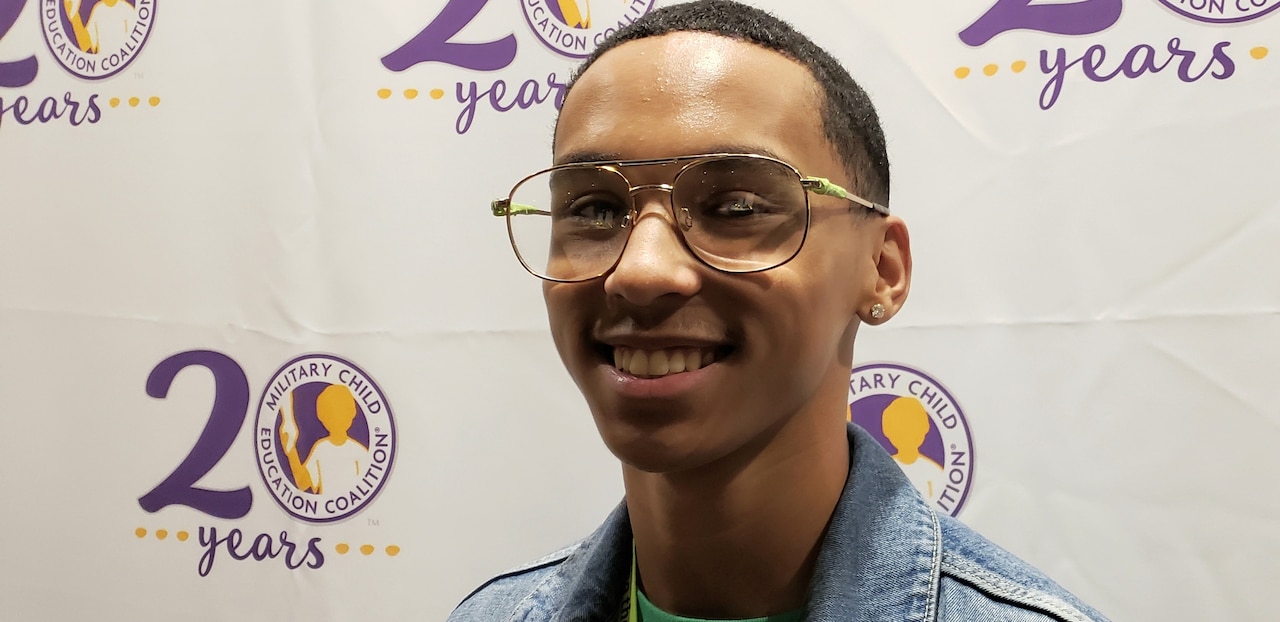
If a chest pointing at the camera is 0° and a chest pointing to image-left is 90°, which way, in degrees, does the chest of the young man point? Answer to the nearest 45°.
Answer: approximately 45°

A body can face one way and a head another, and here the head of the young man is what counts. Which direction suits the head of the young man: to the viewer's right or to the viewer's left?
to the viewer's left
